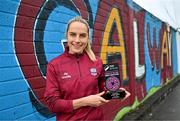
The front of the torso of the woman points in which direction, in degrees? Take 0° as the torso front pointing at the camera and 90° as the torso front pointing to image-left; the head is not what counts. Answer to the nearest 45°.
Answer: approximately 0°
